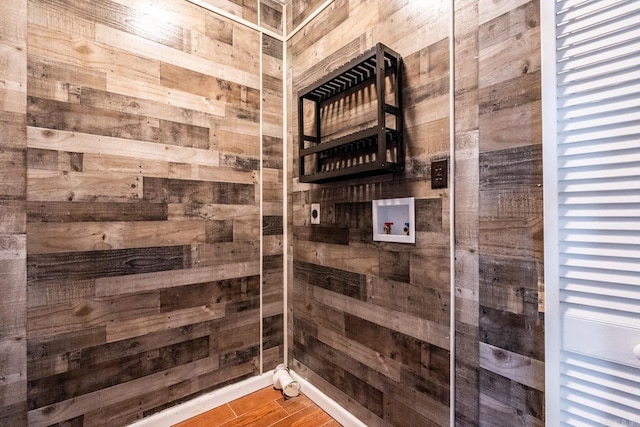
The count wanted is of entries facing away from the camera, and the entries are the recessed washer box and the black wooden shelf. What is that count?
0

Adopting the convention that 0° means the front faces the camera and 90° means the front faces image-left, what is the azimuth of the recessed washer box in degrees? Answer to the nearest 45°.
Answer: approximately 45°

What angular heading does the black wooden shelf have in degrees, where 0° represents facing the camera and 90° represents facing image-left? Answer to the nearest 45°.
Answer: approximately 45°

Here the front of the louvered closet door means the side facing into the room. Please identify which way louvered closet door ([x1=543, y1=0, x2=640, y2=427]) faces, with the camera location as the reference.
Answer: facing the viewer and to the left of the viewer

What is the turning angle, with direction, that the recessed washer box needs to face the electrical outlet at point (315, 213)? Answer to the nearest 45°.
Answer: approximately 90° to its right
